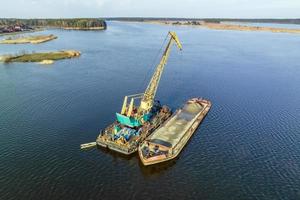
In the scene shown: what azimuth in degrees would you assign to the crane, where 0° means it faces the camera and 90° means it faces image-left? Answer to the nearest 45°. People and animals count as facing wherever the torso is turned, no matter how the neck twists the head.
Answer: approximately 225°
